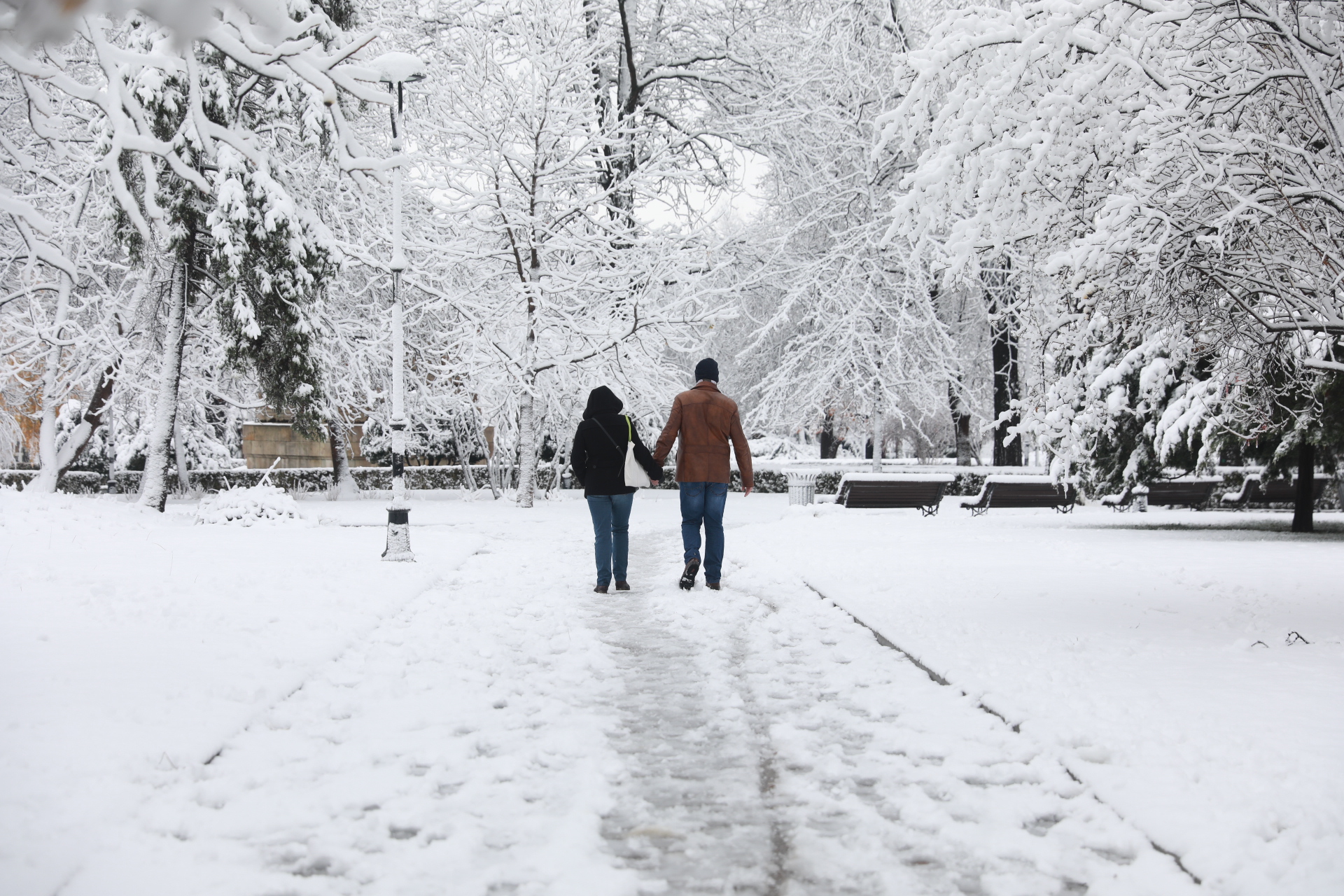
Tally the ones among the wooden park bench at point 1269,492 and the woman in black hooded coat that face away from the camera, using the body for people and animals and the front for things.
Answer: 1

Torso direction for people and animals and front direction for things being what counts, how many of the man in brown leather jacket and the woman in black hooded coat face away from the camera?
2

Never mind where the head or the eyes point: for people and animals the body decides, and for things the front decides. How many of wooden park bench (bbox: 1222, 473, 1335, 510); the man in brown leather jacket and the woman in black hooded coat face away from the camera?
2

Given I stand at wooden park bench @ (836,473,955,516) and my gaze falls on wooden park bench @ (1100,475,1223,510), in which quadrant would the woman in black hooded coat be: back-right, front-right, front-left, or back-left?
back-right

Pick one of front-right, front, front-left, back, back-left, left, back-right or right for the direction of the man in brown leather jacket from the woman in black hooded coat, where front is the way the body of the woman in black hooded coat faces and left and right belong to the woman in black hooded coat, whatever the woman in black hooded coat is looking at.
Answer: right

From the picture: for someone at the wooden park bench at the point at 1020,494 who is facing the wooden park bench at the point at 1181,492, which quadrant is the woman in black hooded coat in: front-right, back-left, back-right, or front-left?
back-right

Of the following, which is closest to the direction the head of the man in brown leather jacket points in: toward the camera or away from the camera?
away from the camera

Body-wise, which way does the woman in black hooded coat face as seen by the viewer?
away from the camera

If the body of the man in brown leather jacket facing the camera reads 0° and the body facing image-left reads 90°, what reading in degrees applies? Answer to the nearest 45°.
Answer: approximately 180°

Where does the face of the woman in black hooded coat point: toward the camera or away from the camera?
away from the camera

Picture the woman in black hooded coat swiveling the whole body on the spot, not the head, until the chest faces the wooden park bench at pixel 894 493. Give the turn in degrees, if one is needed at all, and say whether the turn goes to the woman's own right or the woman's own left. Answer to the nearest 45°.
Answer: approximately 45° to the woman's own right
